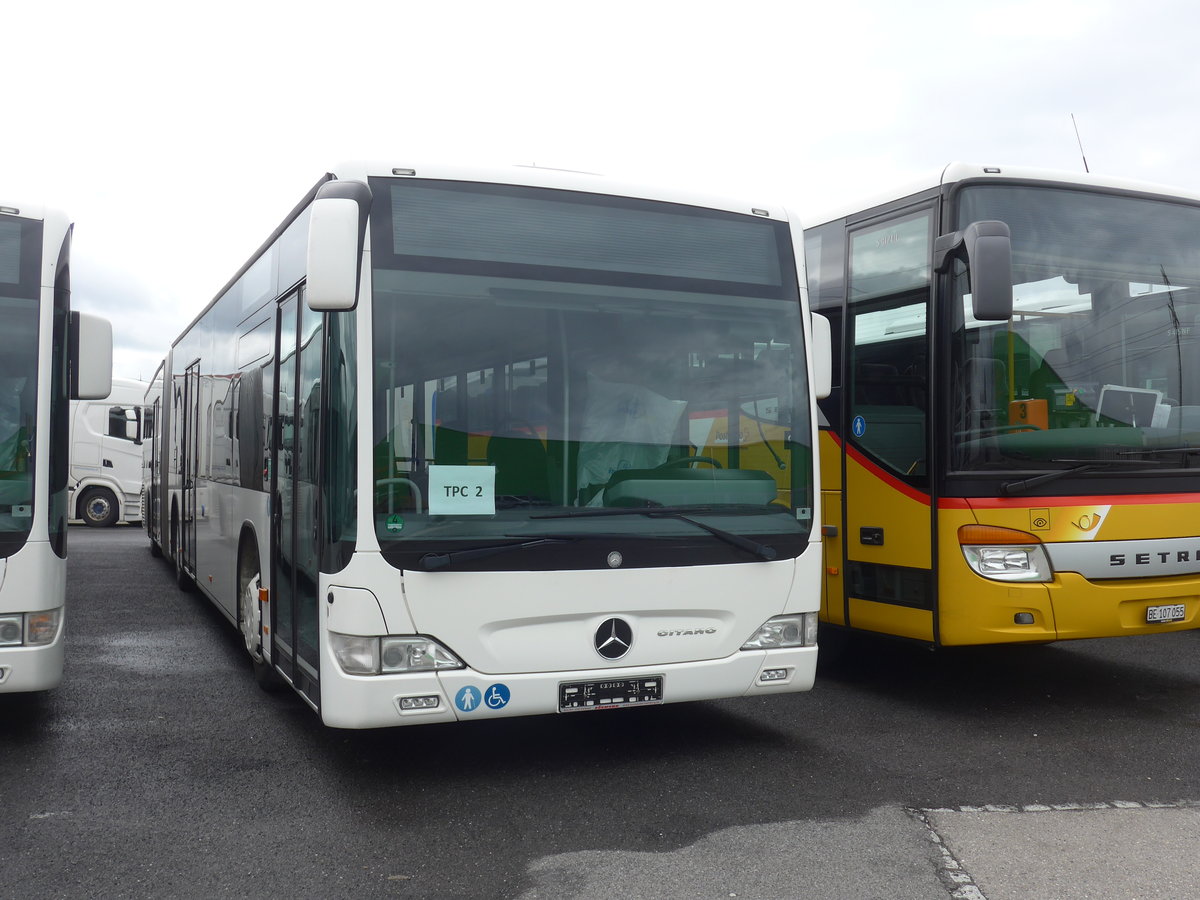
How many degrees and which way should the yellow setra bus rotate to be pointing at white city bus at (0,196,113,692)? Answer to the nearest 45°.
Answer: approximately 90° to its right

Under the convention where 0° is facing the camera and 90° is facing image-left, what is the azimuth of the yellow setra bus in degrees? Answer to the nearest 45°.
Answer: approximately 315°

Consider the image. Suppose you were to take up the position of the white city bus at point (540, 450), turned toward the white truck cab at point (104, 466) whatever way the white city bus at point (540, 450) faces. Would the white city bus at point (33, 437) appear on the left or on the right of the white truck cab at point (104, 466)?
left

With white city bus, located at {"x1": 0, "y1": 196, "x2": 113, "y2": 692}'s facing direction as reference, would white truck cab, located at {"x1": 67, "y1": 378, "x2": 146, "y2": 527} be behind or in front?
behind

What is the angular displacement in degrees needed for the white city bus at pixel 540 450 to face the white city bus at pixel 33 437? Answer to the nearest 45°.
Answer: approximately 135° to its right

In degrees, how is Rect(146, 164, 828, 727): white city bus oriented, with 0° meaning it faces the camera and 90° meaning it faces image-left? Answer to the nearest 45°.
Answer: approximately 315°

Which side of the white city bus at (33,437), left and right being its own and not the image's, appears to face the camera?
front

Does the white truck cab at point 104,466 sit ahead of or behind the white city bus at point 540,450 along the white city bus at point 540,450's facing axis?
behind
